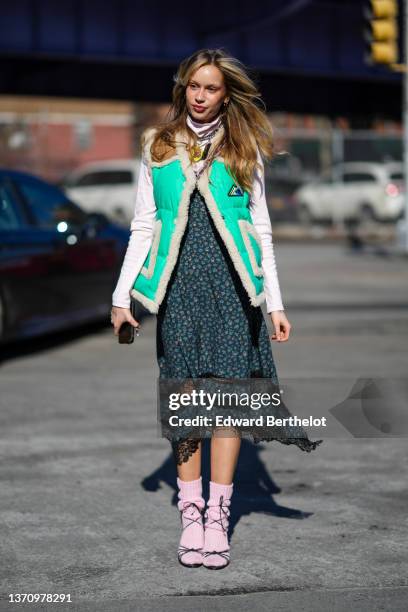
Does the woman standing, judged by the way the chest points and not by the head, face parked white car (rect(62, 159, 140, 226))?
no

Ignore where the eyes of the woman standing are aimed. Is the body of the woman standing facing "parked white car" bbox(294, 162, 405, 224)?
no

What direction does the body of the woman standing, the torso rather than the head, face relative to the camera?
toward the camera

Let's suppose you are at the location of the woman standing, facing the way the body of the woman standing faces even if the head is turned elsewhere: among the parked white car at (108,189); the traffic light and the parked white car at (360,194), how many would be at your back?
3

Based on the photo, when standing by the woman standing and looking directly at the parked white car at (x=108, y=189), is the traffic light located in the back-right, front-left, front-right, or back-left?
front-right

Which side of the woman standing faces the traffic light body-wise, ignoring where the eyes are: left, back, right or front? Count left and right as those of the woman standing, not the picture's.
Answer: back
